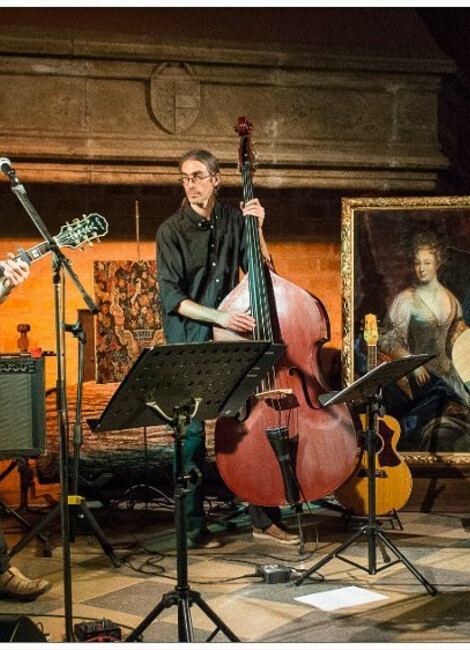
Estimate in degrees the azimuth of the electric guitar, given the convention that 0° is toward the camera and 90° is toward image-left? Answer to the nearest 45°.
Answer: approximately 0°

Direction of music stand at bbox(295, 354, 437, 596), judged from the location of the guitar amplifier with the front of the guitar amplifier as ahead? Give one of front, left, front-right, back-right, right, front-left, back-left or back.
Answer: front-left

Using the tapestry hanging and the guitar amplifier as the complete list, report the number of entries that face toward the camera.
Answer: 2

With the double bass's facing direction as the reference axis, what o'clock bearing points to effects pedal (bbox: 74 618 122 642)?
The effects pedal is roughly at 1 o'clock from the double bass.

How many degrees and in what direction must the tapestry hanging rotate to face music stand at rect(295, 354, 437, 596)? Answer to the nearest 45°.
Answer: approximately 45° to its left

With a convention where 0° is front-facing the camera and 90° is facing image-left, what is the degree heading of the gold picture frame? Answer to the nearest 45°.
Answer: approximately 0°
